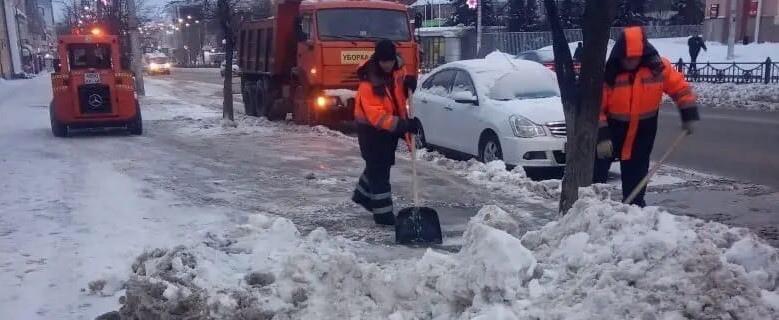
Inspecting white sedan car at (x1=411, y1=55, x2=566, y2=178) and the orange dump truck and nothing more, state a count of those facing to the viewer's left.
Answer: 0

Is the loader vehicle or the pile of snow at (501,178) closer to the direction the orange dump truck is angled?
the pile of snow

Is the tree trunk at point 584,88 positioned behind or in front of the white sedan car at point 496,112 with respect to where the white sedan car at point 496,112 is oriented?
in front

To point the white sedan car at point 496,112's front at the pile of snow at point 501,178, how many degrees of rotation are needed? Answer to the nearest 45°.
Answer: approximately 45° to its right

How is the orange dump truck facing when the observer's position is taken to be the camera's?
facing the viewer and to the right of the viewer

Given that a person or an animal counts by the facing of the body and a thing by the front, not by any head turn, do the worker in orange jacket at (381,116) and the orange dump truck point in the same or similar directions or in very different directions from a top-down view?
same or similar directions

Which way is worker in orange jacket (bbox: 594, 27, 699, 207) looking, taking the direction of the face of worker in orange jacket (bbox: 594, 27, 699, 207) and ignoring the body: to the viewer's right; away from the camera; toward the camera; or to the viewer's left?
toward the camera

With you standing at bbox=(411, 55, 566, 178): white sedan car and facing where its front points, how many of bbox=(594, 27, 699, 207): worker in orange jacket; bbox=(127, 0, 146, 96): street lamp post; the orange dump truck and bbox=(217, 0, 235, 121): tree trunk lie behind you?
3

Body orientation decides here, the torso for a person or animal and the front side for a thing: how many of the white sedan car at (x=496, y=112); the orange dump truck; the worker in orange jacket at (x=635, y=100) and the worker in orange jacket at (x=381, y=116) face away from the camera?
0

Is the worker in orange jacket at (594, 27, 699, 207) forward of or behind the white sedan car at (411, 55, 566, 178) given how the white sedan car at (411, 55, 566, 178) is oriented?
forward

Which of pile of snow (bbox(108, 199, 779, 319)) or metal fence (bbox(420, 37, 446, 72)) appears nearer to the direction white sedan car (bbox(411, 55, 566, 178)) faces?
the pile of snow

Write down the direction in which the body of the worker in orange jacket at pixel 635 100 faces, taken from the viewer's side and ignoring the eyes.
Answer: toward the camera
